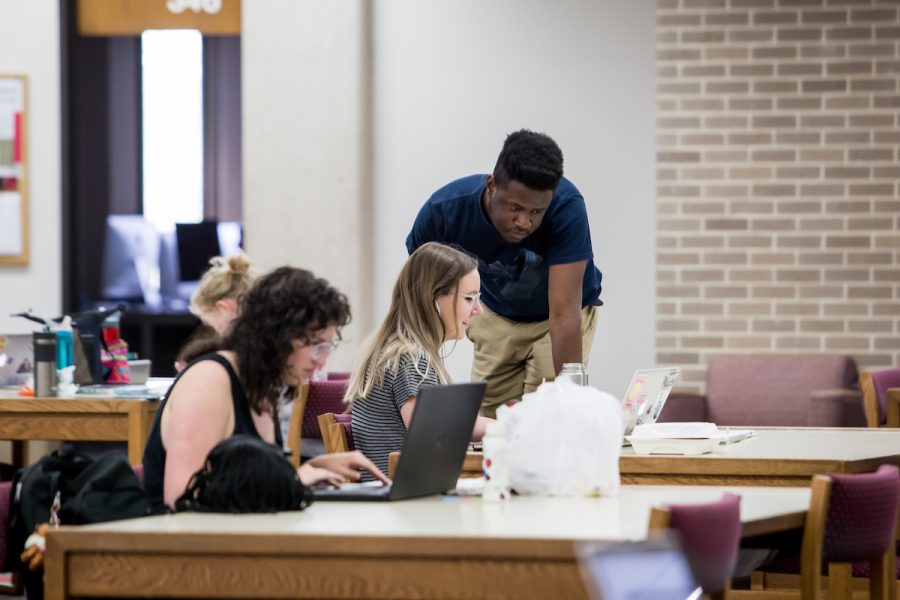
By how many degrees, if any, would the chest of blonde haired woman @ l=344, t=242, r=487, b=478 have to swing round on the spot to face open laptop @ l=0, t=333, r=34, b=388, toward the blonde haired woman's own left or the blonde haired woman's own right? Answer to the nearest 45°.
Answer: approximately 135° to the blonde haired woman's own left

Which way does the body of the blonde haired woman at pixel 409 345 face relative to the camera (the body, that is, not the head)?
to the viewer's right

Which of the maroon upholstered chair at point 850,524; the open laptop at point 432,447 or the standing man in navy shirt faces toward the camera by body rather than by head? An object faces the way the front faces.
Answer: the standing man in navy shirt

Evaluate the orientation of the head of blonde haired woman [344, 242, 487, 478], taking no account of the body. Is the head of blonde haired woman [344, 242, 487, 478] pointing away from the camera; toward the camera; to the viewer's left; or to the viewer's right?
to the viewer's right

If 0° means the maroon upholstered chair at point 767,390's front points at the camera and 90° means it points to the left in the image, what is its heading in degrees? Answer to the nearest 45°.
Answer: approximately 45°

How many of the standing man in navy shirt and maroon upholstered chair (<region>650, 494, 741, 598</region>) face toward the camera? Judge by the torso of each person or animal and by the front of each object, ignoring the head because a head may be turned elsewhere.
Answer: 1

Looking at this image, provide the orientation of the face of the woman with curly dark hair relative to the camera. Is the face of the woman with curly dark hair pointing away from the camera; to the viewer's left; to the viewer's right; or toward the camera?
to the viewer's right

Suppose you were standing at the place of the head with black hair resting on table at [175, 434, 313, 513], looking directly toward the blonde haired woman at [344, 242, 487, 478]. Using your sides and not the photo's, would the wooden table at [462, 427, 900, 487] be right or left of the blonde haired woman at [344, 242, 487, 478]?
right

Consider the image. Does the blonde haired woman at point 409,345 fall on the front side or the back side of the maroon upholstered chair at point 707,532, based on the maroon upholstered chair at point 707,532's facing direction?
on the front side

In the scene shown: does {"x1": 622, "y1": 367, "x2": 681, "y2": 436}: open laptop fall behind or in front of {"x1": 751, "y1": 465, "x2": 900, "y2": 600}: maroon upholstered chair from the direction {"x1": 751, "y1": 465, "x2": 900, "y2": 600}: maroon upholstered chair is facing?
in front

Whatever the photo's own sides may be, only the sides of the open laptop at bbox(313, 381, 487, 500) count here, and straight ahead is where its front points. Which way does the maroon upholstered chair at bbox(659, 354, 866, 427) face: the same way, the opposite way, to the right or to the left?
to the left

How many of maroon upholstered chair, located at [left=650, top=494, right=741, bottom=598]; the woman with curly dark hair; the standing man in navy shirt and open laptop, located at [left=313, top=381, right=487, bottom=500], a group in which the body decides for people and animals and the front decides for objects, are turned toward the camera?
1

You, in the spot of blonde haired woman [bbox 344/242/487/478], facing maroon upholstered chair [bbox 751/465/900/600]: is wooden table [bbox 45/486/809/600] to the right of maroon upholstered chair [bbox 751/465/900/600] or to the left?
right

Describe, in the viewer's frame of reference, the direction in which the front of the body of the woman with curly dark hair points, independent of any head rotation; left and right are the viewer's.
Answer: facing to the right of the viewer

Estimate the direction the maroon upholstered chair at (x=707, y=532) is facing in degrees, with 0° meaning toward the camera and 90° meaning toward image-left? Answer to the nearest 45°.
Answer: approximately 135°
